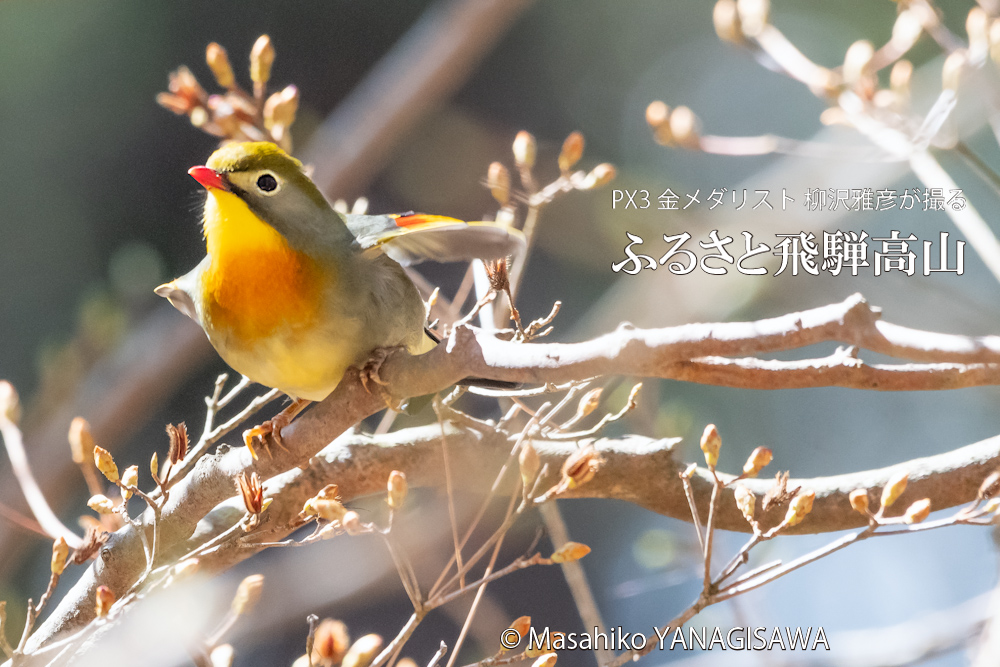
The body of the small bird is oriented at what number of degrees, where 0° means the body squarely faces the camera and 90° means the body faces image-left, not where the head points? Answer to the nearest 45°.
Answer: approximately 45°
